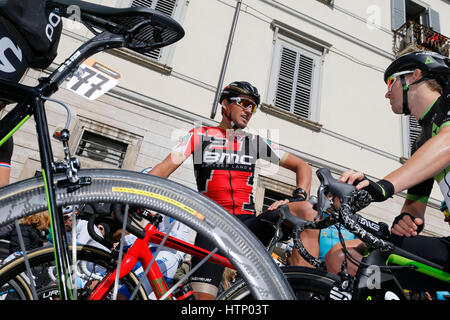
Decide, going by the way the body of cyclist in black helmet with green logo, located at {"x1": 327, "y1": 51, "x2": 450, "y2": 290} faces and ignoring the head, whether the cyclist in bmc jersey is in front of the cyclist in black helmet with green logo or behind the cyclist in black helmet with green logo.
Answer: in front

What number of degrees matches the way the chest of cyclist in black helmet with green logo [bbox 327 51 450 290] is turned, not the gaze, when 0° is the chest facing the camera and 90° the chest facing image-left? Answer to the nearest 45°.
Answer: approximately 90°

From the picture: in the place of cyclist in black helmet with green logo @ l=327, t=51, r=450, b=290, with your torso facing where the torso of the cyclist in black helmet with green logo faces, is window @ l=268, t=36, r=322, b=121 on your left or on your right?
on your right

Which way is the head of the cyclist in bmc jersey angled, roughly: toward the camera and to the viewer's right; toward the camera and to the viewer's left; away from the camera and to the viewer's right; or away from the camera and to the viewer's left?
toward the camera and to the viewer's right

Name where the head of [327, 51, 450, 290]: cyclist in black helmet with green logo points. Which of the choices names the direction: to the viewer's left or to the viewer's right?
to the viewer's left
